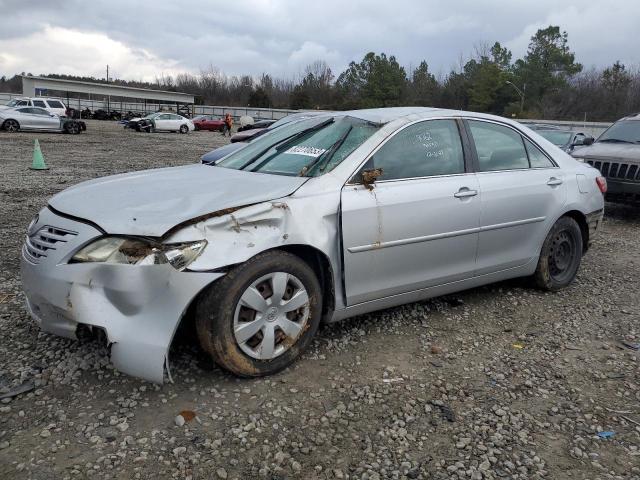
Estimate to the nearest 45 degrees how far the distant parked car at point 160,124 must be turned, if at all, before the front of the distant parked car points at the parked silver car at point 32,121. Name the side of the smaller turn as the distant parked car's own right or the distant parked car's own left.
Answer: approximately 45° to the distant parked car's own left

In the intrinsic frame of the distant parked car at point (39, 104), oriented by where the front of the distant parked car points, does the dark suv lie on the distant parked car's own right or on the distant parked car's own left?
on the distant parked car's own left

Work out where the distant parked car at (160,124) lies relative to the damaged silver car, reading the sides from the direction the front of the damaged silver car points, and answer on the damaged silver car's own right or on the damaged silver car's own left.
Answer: on the damaged silver car's own right

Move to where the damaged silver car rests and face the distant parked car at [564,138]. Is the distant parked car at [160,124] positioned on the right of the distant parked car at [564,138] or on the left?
left

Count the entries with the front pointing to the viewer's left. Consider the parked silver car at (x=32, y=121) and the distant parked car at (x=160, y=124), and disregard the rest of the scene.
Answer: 1

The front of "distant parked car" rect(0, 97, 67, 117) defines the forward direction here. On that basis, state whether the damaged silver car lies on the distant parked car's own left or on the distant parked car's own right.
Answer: on the distant parked car's own left

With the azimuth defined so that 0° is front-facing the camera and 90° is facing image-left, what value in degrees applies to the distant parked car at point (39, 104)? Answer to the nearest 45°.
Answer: approximately 90°

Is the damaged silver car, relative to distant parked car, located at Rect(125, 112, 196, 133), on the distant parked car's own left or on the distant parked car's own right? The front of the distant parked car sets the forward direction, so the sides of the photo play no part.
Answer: on the distant parked car's own left

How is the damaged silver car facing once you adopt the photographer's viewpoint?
facing the viewer and to the left of the viewer

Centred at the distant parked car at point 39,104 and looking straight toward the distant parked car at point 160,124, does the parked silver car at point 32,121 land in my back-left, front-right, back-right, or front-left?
back-right

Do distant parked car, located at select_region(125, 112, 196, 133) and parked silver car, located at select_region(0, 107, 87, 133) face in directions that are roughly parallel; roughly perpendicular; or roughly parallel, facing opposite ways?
roughly parallel, facing opposite ways

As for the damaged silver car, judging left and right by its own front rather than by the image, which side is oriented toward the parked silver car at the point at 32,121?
right

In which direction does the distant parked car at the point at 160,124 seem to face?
to the viewer's left
